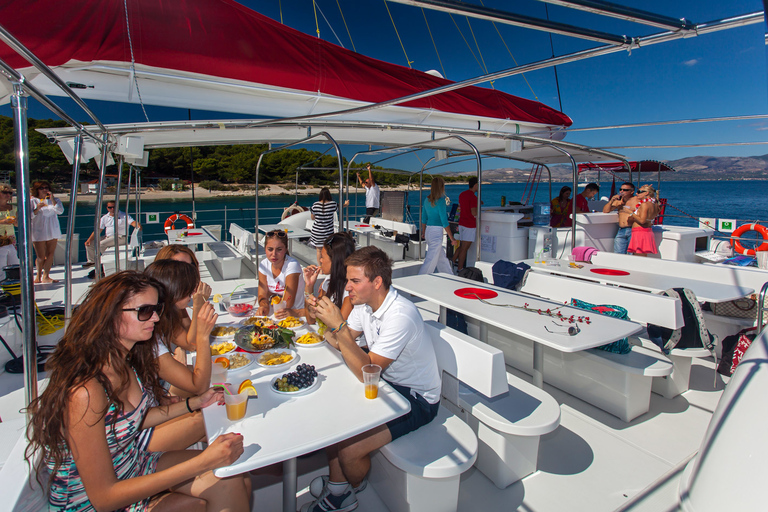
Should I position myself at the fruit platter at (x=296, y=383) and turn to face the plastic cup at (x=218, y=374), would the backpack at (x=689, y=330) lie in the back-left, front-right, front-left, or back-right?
back-right

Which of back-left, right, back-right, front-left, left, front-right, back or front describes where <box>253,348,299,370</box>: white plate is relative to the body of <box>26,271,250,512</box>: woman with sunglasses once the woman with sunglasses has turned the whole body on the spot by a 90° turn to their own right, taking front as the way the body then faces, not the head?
back-left

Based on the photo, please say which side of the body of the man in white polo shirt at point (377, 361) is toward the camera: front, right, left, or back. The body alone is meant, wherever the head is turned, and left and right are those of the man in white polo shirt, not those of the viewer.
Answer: left

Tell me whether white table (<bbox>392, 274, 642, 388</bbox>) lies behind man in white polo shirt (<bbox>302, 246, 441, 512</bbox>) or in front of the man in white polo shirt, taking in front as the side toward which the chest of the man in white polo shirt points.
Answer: behind

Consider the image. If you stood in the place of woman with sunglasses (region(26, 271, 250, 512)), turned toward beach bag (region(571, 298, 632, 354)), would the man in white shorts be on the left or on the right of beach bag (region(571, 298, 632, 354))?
left

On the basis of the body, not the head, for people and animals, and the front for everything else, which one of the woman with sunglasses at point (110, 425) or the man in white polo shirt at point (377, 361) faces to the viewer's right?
the woman with sunglasses

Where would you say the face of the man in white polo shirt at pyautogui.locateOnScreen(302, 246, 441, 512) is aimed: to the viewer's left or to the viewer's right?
to the viewer's left

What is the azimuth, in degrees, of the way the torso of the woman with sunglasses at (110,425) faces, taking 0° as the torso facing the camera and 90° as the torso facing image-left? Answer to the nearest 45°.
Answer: approximately 270°

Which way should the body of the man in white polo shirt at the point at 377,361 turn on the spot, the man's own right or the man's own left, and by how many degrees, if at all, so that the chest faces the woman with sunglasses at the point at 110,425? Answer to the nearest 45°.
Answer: approximately 45° to the man's own left

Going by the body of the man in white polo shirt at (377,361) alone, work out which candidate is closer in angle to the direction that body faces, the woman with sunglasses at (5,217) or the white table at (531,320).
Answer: the woman with sunglasses

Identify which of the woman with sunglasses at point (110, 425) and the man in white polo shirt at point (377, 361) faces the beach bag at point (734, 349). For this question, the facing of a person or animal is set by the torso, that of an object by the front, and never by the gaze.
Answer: the woman with sunglasses

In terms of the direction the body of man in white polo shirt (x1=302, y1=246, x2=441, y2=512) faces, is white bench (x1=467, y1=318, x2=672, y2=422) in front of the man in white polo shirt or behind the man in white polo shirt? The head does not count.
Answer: behind
